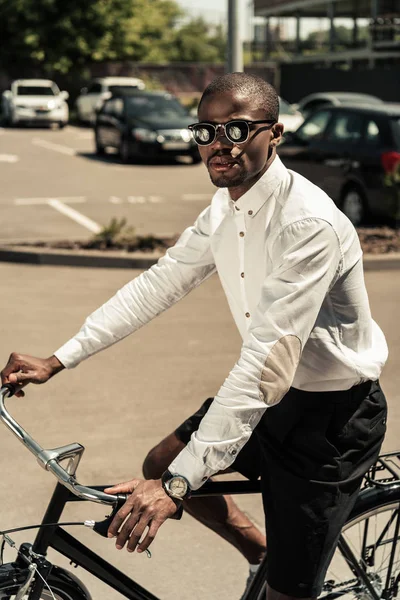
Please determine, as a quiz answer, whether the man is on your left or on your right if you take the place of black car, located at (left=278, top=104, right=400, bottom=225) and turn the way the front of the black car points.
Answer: on your left

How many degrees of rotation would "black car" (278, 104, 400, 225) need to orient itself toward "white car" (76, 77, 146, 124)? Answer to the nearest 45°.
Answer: approximately 45° to its right

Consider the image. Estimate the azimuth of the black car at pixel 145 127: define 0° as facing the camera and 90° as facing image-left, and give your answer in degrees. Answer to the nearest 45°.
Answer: approximately 315°

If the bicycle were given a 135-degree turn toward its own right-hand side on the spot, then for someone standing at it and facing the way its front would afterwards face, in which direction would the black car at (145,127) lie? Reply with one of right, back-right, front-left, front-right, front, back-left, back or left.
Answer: front

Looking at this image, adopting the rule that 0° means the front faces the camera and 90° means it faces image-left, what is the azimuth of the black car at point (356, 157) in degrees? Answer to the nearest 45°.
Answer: approximately 135°

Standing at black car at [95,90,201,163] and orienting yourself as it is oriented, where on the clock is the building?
The building is roughly at 8 o'clock from the black car.

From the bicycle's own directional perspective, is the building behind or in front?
behind

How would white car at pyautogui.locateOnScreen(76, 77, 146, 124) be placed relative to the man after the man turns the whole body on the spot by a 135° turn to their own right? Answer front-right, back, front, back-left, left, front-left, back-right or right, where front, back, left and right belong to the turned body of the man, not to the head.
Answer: front

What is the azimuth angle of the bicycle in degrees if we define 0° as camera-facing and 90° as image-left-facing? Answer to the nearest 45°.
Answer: approximately 45°

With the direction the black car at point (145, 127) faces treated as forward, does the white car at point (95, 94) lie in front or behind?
behind

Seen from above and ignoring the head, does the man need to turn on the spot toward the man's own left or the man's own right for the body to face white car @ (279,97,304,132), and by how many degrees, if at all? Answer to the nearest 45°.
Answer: approximately 135° to the man's own right

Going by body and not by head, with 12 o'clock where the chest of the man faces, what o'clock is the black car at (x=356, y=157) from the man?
The black car is roughly at 5 o'clock from the man.
